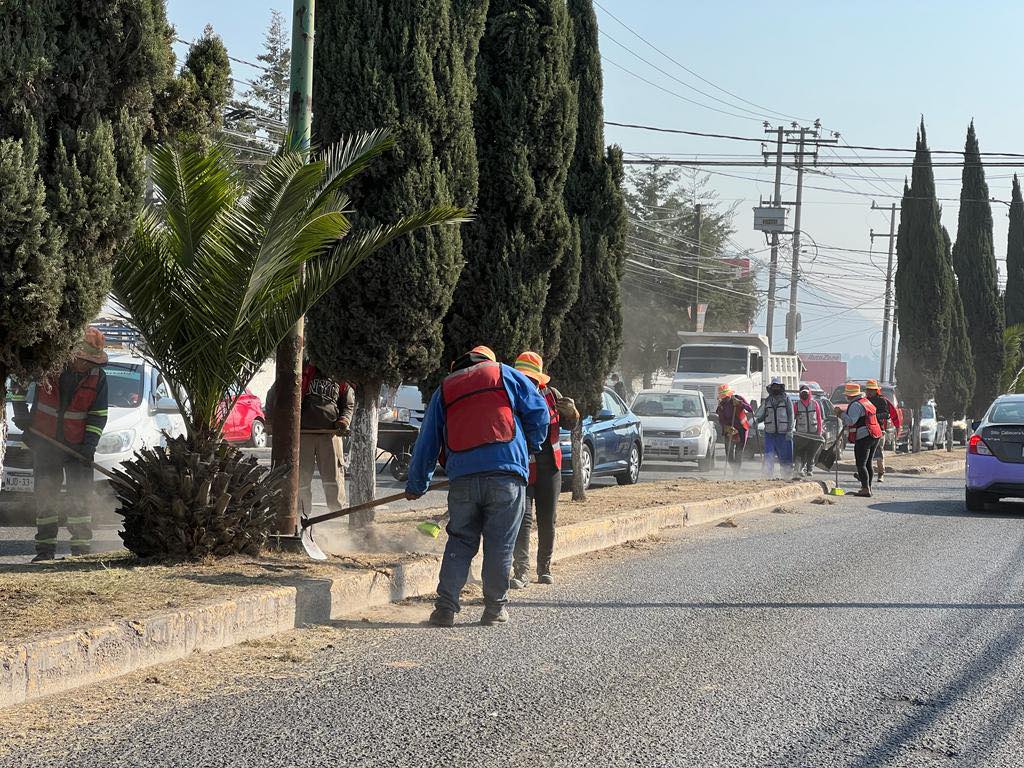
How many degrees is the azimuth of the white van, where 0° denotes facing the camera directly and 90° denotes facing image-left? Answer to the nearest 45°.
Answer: approximately 45°

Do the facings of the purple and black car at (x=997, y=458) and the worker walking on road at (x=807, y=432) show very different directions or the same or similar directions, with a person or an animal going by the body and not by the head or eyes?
very different directions

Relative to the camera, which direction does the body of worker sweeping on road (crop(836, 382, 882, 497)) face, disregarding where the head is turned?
to the viewer's left

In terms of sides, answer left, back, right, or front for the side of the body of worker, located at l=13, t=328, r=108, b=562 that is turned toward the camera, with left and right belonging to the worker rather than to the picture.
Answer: front

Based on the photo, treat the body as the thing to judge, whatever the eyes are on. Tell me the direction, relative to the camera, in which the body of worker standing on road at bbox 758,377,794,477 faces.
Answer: toward the camera

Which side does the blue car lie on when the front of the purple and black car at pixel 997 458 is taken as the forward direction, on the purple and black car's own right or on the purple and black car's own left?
on the purple and black car's own left

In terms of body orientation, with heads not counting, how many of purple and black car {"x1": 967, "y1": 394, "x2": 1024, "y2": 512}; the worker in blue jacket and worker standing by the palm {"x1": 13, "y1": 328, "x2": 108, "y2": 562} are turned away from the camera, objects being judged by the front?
2

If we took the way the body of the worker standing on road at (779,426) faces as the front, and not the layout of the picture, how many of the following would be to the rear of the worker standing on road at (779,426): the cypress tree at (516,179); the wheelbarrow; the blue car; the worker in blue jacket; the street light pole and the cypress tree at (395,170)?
0

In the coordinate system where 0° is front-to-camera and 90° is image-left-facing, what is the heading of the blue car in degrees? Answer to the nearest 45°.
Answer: approximately 45°

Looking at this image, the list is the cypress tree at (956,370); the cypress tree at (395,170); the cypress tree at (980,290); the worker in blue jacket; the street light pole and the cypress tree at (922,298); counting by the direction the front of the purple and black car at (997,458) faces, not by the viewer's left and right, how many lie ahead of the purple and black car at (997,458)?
3

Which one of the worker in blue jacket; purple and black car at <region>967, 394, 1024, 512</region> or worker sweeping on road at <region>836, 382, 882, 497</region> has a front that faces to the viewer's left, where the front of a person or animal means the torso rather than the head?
the worker sweeping on road

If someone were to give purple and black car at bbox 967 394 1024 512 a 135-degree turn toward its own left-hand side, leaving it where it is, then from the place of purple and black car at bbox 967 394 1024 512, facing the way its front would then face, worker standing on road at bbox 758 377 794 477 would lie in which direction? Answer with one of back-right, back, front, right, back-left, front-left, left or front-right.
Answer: right

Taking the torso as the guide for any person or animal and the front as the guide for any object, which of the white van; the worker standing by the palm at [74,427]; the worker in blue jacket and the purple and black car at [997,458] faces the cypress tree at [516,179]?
the worker in blue jacket

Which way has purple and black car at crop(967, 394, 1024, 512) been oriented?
away from the camera

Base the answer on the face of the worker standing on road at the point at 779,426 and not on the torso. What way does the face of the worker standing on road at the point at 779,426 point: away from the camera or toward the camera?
toward the camera
